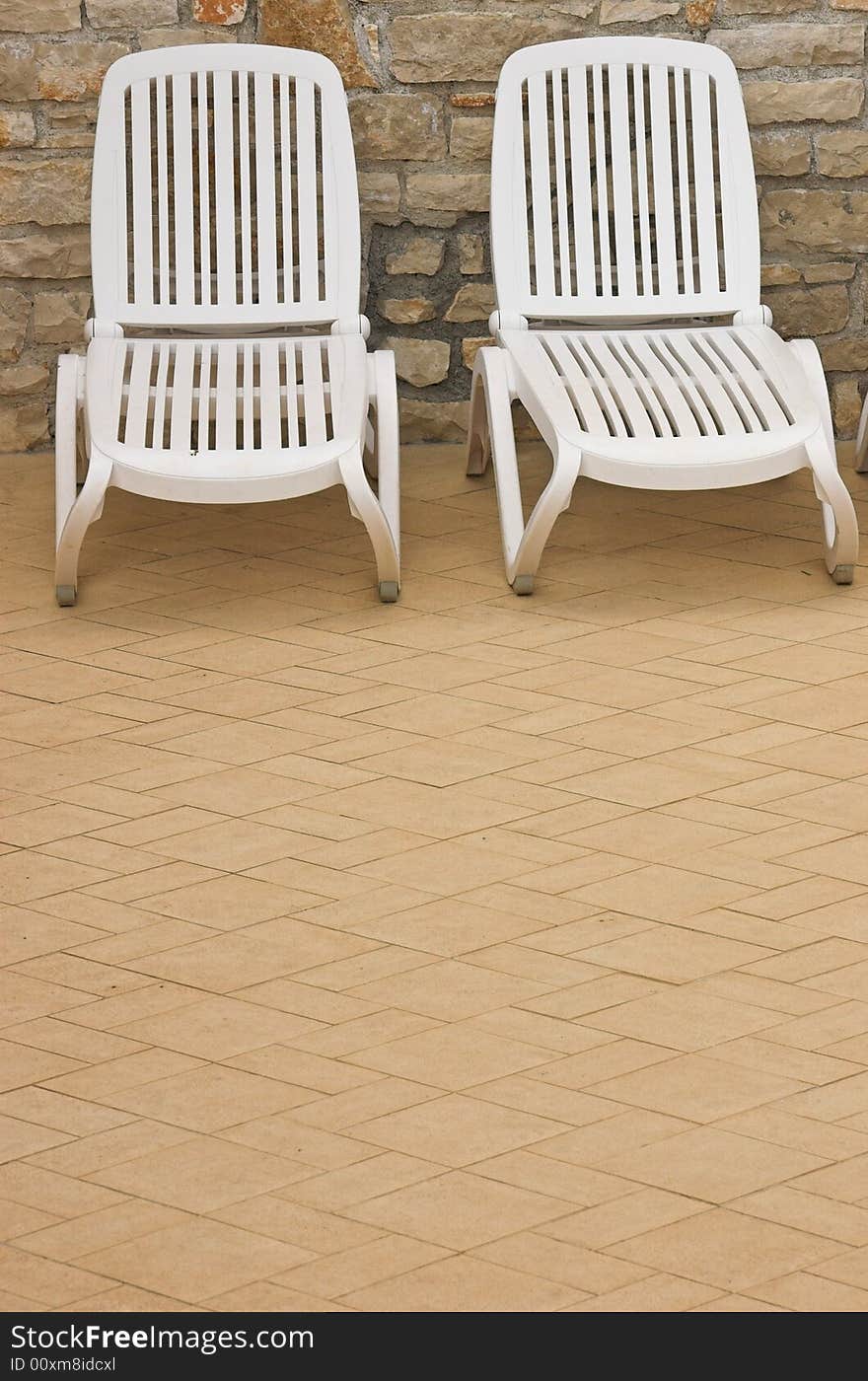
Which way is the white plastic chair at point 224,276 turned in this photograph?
toward the camera

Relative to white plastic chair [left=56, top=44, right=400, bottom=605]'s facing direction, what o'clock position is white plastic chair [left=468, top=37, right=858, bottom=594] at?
white plastic chair [left=468, top=37, right=858, bottom=594] is roughly at 9 o'clock from white plastic chair [left=56, top=44, right=400, bottom=605].
